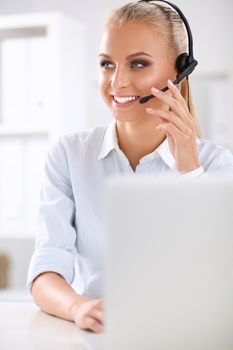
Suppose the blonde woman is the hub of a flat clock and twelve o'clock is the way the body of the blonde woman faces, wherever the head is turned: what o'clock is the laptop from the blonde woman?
The laptop is roughly at 12 o'clock from the blonde woman.

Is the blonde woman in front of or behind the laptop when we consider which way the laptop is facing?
in front

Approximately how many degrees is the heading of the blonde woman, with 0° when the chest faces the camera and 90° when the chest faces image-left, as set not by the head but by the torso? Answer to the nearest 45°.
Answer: approximately 0°

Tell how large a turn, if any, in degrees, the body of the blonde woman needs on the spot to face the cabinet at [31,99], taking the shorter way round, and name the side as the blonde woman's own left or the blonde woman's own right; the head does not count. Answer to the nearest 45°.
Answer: approximately 180°

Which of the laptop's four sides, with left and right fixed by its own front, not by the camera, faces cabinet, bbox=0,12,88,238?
front

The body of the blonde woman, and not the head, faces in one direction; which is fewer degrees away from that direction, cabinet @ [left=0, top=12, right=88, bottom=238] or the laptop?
the laptop

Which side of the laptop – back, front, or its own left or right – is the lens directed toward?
back

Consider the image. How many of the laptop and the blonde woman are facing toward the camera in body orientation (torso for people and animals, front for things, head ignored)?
1

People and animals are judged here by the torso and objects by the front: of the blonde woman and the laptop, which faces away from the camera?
the laptop

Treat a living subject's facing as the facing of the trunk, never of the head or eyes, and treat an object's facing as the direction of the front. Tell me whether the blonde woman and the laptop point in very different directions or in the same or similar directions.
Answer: very different directions
